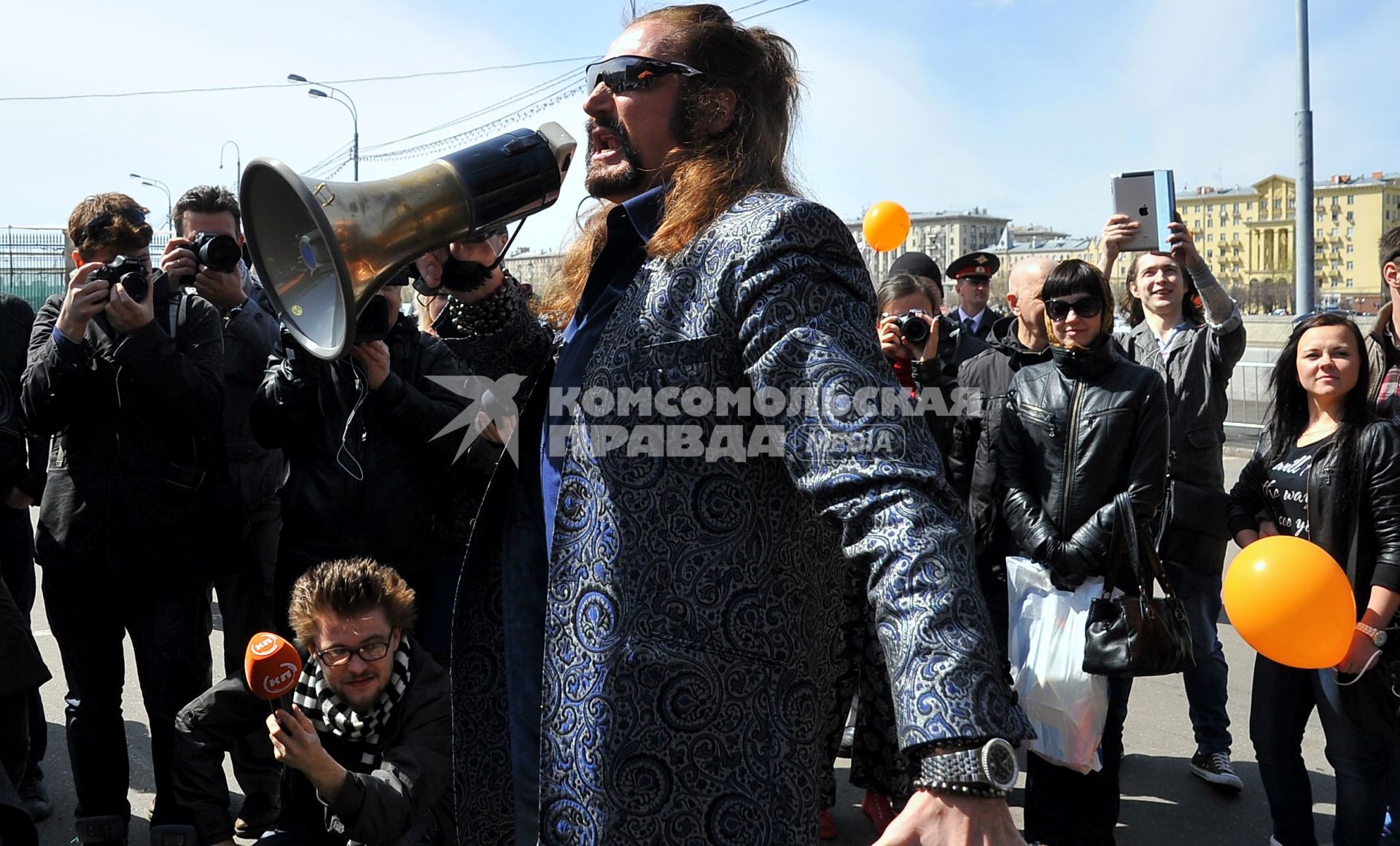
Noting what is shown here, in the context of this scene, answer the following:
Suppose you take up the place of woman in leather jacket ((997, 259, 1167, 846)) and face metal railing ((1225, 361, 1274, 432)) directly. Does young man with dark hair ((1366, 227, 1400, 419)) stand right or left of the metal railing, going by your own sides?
right

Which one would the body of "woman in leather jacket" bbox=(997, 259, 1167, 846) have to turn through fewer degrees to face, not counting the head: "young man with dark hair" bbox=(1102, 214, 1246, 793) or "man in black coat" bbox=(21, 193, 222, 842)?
the man in black coat

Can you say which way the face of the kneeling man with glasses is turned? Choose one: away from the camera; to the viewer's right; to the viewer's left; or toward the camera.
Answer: toward the camera

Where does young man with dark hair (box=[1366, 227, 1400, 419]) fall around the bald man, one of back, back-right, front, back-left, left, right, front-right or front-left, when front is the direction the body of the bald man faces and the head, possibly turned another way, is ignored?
front-left

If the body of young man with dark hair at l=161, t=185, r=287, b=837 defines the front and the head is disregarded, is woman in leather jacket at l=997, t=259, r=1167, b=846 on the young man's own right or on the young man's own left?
on the young man's own left

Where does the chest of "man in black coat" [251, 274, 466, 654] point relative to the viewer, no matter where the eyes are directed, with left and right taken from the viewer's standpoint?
facing the viewer

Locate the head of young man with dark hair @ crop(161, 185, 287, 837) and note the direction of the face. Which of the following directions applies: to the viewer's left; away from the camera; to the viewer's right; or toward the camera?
toward the camera

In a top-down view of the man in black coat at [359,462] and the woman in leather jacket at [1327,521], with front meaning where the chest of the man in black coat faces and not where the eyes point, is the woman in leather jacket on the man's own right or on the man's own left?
on the man's own left

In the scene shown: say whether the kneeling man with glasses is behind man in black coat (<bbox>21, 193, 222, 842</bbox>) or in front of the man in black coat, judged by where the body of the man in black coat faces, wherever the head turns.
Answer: in front

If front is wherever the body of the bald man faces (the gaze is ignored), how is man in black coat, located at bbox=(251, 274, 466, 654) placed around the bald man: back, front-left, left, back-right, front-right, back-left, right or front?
right

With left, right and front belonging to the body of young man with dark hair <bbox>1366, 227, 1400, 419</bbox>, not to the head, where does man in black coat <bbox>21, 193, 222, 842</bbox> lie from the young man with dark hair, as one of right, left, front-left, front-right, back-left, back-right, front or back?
right

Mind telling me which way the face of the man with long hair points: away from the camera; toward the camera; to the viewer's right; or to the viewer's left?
to the viewer's left

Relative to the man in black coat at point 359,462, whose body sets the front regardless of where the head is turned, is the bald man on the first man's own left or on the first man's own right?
on the first man's own left

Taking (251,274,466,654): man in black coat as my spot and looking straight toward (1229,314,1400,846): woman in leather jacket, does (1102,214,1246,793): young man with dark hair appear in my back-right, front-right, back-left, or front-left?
front-left

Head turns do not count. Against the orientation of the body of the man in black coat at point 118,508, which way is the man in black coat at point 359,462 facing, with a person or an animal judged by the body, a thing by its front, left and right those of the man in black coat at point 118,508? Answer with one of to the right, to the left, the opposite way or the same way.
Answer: the same way

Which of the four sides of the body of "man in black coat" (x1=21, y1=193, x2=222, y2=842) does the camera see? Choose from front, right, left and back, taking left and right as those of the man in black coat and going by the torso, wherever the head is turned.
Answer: front

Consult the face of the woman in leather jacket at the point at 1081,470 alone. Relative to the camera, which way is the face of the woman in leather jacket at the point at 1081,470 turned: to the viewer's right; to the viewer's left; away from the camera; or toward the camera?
toward the camera

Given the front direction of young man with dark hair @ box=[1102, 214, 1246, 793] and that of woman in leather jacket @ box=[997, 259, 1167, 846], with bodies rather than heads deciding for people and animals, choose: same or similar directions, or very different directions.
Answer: same or similar directions
